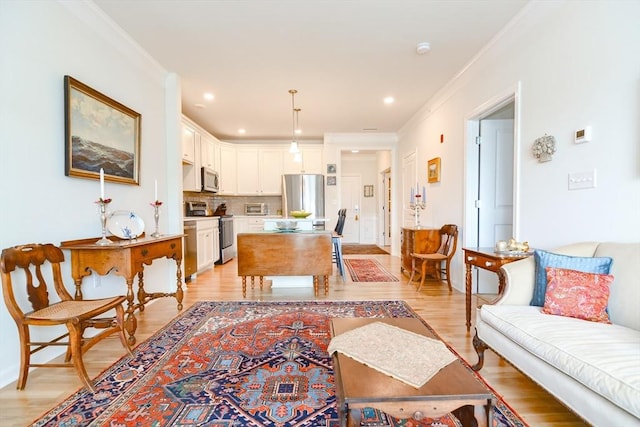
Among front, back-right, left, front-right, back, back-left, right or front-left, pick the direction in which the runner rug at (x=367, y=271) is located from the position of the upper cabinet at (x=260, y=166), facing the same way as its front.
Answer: front-left

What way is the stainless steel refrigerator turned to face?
toward the camera

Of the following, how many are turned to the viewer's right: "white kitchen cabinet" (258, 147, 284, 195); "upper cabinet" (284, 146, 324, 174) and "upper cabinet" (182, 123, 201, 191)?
1

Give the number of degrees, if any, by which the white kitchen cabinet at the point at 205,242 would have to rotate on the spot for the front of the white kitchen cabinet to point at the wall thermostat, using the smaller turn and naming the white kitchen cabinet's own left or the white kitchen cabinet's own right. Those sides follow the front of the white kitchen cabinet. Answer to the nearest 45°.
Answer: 0° — it already faces it

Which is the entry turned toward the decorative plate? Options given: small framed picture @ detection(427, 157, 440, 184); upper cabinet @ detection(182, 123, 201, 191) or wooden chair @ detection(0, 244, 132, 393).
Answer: the small framed picture

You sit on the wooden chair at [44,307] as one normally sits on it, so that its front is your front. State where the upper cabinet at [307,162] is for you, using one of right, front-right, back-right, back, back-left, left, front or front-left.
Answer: left

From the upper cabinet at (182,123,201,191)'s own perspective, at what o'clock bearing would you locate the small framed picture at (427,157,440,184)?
The small framed picture is roughly at 1 o'clock from the upper cabinet.

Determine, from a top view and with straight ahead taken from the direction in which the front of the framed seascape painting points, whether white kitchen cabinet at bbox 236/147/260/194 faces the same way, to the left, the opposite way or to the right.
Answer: to the right

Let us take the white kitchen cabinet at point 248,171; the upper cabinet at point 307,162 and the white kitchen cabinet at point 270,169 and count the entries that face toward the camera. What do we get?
3

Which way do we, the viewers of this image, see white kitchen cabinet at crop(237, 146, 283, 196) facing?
facing the viewer

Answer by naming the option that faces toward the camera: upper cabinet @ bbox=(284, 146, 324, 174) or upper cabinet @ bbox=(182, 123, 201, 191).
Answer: upper cabinet @ bbox=(284, 146, 324, 174)

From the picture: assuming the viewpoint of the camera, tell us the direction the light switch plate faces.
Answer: facing the viewer and to the left of the viewer

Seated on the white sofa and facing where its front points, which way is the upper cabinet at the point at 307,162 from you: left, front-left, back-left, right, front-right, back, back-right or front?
right

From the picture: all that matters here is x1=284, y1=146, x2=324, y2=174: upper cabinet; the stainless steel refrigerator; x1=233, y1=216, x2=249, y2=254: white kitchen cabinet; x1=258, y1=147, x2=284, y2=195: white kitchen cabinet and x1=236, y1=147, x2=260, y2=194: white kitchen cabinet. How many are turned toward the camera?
5

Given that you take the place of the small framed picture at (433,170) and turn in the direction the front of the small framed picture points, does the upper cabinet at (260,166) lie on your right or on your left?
on your right

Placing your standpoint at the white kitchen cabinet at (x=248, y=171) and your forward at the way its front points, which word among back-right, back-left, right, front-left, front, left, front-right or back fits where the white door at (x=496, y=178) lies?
front-left

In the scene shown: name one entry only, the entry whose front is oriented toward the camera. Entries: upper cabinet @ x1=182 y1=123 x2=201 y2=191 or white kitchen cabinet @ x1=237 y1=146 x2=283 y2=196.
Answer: the white kitchen cabinet
